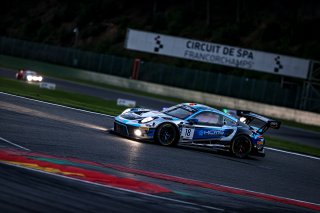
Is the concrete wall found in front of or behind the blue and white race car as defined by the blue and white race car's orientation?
behind

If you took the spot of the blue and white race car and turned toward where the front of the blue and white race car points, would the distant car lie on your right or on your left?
on your right

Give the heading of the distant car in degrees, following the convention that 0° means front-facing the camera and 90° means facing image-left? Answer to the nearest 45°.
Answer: approximately 315°

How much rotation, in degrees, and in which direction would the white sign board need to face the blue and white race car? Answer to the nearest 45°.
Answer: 0° — it already faces it

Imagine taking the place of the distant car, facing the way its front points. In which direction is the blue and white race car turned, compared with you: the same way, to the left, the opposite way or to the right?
to the right

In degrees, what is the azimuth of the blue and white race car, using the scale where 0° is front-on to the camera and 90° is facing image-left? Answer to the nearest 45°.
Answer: approximately 45°

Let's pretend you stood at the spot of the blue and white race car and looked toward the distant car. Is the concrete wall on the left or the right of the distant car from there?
right
